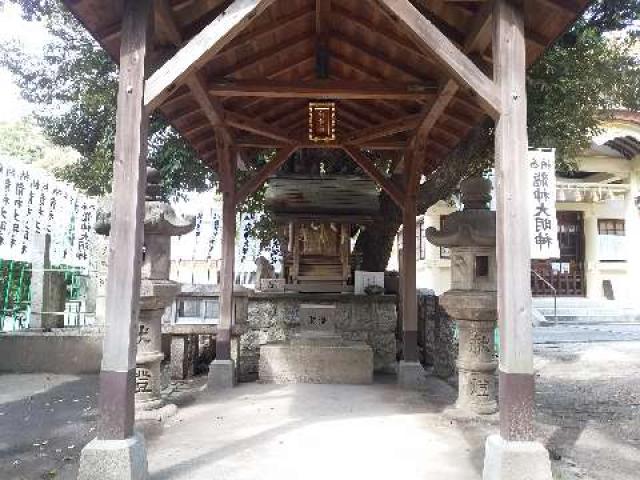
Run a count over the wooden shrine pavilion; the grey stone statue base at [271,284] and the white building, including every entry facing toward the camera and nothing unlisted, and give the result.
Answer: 3

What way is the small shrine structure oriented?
toward the camera

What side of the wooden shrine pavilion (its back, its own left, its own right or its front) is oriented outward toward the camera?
front

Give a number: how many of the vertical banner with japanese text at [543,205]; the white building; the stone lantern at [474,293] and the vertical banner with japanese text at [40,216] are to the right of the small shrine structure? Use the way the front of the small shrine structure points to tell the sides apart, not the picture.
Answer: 1

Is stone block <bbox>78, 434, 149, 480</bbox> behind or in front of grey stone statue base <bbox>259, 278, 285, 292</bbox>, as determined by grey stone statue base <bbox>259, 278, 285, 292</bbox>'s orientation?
in front

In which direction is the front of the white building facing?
toward the camera

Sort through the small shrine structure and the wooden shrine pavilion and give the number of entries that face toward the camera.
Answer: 2

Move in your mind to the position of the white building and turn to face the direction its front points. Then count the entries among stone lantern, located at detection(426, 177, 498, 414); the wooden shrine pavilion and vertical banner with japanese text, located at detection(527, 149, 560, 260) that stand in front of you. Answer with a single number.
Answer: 3

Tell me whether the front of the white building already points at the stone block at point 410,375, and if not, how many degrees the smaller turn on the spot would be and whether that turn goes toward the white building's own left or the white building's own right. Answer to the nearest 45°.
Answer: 0° — it already faces it
